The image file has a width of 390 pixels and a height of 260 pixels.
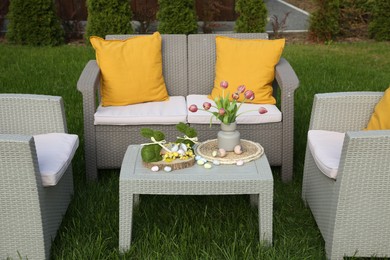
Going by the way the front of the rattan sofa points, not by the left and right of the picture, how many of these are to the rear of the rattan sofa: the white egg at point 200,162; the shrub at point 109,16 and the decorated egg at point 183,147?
1

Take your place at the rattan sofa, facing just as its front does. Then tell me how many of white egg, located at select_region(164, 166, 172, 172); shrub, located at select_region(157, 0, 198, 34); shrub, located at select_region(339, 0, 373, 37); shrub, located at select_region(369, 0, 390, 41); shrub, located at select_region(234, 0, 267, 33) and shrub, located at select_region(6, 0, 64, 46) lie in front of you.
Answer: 1

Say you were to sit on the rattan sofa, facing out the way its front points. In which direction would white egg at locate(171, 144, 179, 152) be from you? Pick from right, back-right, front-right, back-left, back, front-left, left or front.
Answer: front

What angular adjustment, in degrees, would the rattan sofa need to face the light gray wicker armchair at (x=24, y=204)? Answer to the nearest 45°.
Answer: approximately 45° to its right

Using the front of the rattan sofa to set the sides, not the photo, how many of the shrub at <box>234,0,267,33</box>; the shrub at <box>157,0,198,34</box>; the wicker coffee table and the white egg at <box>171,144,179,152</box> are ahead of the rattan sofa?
2

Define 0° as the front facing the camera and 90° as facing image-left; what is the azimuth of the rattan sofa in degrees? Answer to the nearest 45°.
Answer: approximately 0°

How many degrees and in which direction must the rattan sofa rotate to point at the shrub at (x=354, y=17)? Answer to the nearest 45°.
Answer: approximately 135° to its left

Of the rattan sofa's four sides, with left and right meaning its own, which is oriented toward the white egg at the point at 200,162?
front

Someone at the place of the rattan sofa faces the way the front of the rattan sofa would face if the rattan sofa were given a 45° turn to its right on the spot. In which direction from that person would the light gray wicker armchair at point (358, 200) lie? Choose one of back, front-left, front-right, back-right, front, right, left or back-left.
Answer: left

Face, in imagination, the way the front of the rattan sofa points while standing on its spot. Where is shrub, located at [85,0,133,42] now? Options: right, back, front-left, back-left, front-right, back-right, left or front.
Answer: back

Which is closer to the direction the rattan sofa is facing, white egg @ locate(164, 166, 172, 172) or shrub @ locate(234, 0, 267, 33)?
the white egg

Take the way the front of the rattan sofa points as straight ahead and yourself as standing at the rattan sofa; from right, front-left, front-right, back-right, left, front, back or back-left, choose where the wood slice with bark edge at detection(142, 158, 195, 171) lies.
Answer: front

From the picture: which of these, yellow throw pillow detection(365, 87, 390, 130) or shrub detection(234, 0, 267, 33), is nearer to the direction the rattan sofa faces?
the yellow throw pillow

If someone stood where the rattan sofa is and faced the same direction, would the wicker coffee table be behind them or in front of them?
in front

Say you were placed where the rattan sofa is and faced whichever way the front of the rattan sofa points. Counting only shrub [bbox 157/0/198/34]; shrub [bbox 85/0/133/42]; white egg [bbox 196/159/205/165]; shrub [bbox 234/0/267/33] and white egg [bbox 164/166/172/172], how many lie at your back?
3

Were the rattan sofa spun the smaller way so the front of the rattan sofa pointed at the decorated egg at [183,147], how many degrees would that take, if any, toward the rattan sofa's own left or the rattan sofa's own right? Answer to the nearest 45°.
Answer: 0° — it already faces it

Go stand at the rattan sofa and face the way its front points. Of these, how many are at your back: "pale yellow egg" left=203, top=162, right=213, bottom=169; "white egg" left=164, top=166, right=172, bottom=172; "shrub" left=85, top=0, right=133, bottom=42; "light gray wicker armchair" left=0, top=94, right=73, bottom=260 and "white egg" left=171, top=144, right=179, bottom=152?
1
